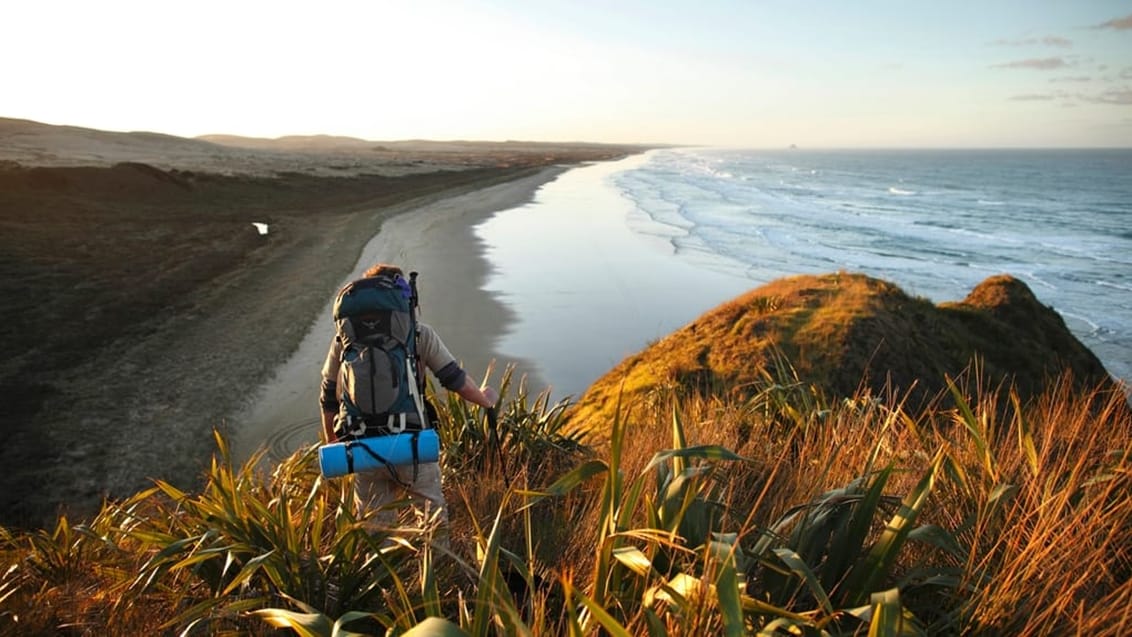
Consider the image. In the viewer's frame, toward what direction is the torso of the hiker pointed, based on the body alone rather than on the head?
away from the camera
